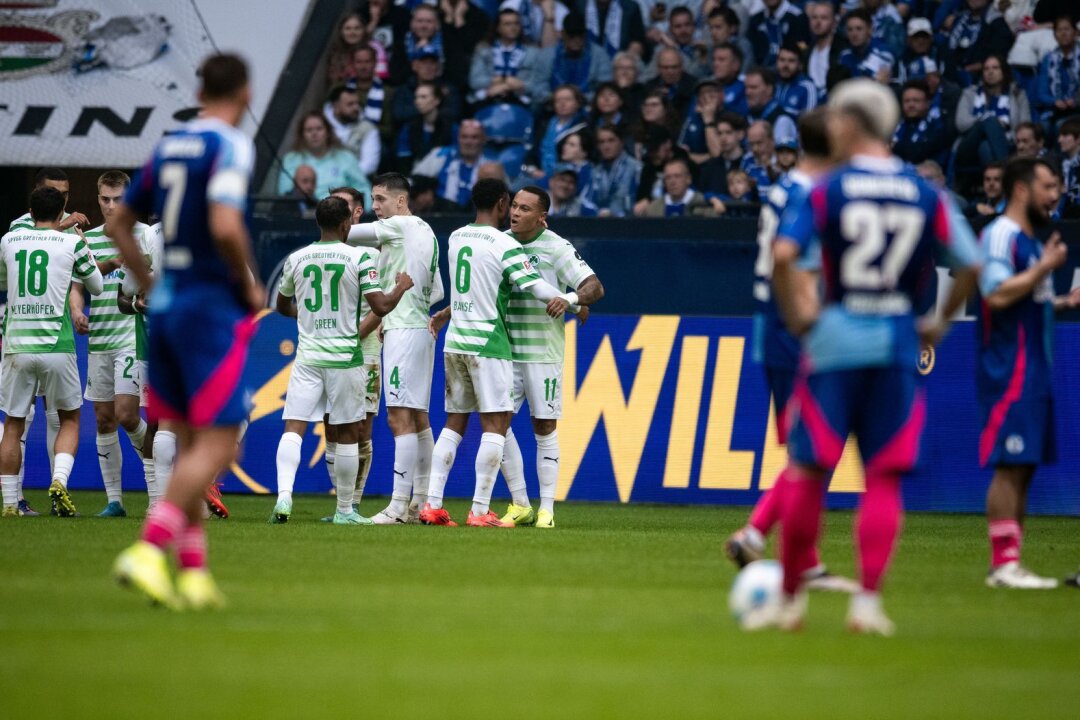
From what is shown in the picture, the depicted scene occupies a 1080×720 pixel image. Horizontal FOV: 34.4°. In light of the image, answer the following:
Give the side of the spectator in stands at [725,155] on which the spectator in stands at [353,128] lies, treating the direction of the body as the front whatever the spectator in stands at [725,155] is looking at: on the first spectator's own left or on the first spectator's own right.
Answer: on the first spectator's own right

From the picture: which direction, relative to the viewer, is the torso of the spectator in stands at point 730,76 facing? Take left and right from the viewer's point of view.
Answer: facing the viewer and to the left of the viewer

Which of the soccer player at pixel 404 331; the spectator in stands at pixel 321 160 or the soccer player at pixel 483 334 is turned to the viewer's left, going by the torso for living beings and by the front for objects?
the soccer player at pixel 404 331

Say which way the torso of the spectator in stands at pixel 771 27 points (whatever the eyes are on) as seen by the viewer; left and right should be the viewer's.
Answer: facing the viewer

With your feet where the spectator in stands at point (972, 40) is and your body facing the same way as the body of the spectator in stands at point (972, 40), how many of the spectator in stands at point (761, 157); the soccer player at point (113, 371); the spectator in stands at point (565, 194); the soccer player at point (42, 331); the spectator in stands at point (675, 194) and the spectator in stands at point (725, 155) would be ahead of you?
6

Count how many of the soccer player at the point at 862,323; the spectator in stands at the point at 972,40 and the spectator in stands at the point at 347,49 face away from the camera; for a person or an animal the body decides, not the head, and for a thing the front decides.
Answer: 1

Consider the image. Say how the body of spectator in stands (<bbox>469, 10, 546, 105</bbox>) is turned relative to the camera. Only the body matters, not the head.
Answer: toward the camera

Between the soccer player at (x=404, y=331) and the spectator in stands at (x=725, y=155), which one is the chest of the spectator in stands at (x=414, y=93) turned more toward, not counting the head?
the soccer player

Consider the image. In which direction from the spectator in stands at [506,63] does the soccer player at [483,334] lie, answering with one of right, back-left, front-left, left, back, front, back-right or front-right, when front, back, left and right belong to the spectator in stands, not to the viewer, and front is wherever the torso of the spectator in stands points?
front

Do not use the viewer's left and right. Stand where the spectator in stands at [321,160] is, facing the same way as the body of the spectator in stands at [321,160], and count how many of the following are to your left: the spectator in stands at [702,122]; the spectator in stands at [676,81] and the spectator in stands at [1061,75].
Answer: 3

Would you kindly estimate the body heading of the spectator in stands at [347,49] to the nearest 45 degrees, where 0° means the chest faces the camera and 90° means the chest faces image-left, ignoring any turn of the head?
approximately 0°

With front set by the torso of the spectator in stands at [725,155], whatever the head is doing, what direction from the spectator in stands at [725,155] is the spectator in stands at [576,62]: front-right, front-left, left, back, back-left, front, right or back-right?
right

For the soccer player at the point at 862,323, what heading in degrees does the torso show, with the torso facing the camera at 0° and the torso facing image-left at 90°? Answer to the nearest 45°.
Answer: approximately 180°
